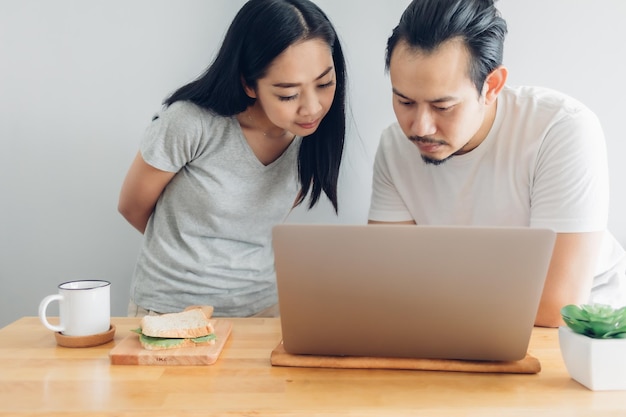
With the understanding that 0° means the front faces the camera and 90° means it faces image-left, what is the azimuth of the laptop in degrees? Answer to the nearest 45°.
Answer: approximately 180°

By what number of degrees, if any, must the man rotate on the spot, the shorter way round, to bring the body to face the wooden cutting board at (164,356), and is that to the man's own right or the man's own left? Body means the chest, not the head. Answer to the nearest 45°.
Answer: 0° — they already face it

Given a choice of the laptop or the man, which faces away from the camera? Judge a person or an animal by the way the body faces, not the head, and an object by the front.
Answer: the laptop

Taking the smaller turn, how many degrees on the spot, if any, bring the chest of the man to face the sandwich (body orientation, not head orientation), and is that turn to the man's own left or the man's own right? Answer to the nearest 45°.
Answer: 0° — they already face it

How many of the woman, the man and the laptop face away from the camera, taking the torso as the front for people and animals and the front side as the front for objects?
1

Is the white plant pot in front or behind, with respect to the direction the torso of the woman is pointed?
in front

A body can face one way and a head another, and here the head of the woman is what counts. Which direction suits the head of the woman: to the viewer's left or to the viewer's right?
to the viewer's right

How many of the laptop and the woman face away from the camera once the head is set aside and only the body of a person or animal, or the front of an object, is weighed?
1

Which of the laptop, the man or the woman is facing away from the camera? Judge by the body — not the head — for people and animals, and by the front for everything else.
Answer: the laptop

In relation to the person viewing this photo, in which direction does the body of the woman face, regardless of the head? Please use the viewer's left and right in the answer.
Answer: facing the viewer and to the right of the viewer

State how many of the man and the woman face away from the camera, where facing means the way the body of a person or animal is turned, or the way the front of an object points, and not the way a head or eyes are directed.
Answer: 0

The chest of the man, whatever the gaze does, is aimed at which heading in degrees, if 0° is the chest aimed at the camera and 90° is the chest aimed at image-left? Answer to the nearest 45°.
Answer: approximately 45°
